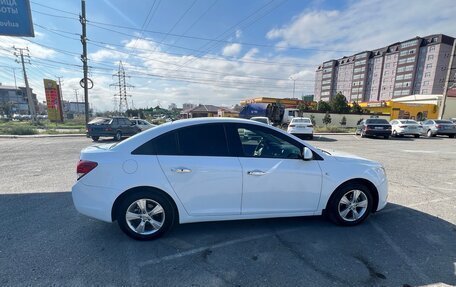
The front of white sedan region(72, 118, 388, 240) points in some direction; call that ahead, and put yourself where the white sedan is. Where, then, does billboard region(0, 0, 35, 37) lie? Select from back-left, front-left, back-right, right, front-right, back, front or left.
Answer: back-left

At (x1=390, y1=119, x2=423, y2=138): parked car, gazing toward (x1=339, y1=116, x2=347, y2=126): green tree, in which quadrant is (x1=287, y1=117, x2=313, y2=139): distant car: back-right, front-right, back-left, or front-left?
back-left

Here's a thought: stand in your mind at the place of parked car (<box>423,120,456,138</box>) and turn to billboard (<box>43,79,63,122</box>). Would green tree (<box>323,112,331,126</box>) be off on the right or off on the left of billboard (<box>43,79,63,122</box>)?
right

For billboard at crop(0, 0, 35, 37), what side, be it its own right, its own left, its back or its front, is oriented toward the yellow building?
left

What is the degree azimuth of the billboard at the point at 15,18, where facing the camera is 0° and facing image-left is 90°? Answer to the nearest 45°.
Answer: approximately 0°

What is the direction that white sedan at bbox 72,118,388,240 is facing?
to the viewer's right

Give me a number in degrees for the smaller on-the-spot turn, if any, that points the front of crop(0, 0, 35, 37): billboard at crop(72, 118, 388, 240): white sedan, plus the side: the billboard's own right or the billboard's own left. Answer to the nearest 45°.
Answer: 0° — it already faces it

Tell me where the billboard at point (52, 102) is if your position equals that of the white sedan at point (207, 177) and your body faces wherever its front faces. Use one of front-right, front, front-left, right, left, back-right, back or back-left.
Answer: back-left
